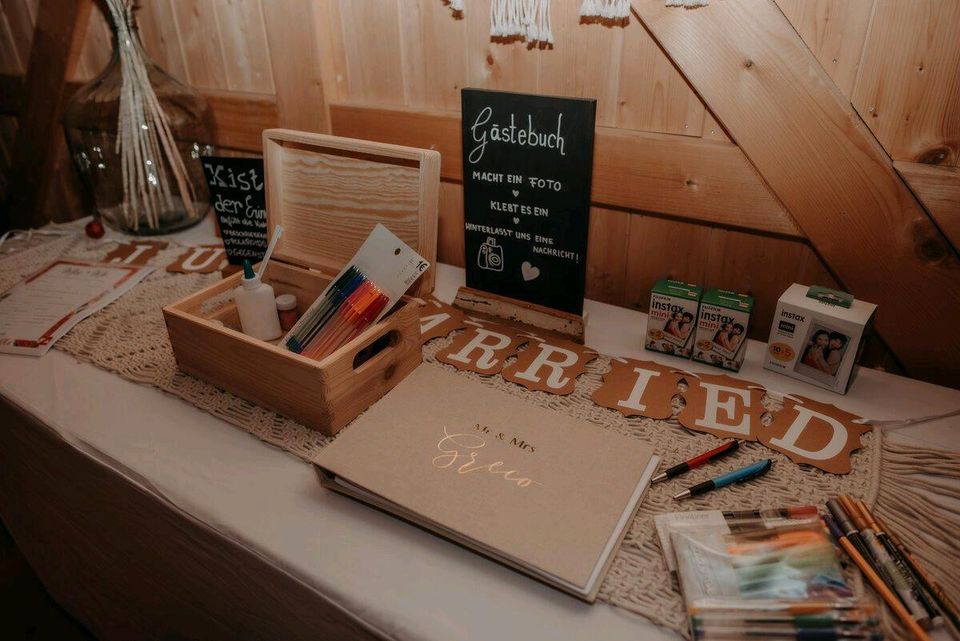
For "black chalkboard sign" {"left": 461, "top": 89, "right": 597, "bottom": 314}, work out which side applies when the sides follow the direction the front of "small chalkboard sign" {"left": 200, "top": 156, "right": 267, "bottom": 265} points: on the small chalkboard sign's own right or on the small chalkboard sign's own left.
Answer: on the small chalkboard sign's own left

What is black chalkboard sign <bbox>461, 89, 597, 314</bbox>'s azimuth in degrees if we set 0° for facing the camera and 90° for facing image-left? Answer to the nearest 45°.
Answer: approximately 45°

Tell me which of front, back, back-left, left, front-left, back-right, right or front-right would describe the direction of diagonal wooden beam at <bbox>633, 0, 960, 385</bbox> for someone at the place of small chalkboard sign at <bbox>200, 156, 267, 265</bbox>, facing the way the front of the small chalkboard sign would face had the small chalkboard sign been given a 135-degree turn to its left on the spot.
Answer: right

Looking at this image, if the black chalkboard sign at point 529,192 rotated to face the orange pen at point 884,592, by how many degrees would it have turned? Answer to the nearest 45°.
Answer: approximately 90° to its left

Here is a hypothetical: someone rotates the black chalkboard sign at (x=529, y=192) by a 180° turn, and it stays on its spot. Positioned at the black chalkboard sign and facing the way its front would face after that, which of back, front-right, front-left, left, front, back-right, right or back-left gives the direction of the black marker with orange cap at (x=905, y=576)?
right

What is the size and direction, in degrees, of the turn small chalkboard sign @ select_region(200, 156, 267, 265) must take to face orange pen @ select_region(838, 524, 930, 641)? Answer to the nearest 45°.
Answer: approximately 45° to its left

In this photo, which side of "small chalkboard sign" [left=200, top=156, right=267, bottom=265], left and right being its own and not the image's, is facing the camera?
front

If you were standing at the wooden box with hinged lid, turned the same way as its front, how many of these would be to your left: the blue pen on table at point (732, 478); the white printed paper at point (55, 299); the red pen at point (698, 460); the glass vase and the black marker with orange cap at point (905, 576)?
3

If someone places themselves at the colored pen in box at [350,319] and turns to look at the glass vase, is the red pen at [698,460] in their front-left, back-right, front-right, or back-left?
back-right

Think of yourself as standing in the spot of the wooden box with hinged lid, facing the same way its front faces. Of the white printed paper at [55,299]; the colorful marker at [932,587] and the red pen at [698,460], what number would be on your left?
2

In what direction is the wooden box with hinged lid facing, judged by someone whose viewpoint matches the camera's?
facing the viewer and to the left of the viewer
